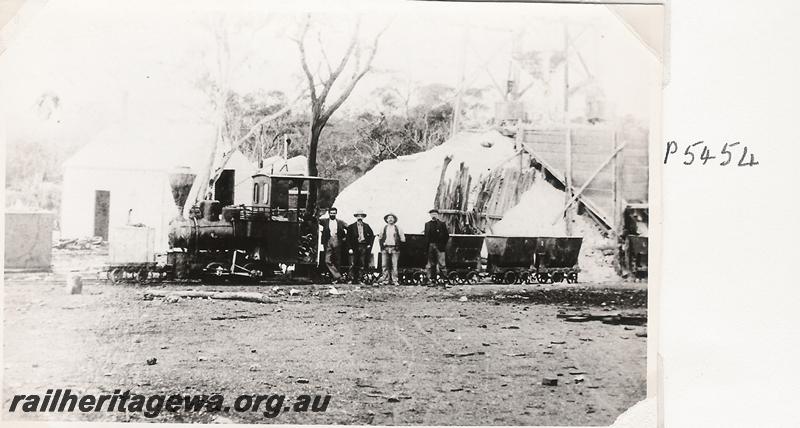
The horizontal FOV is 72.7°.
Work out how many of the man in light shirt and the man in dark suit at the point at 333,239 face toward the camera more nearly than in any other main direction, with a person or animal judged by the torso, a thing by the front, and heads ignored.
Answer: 2

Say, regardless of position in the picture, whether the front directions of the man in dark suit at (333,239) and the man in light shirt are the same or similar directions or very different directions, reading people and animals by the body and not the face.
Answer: same or similar directions

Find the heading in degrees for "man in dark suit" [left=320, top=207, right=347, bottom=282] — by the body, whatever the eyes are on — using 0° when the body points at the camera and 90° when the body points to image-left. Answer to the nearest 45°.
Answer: approximately 0°

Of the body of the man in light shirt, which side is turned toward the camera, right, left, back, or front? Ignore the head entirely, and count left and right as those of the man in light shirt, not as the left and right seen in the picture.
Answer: front
